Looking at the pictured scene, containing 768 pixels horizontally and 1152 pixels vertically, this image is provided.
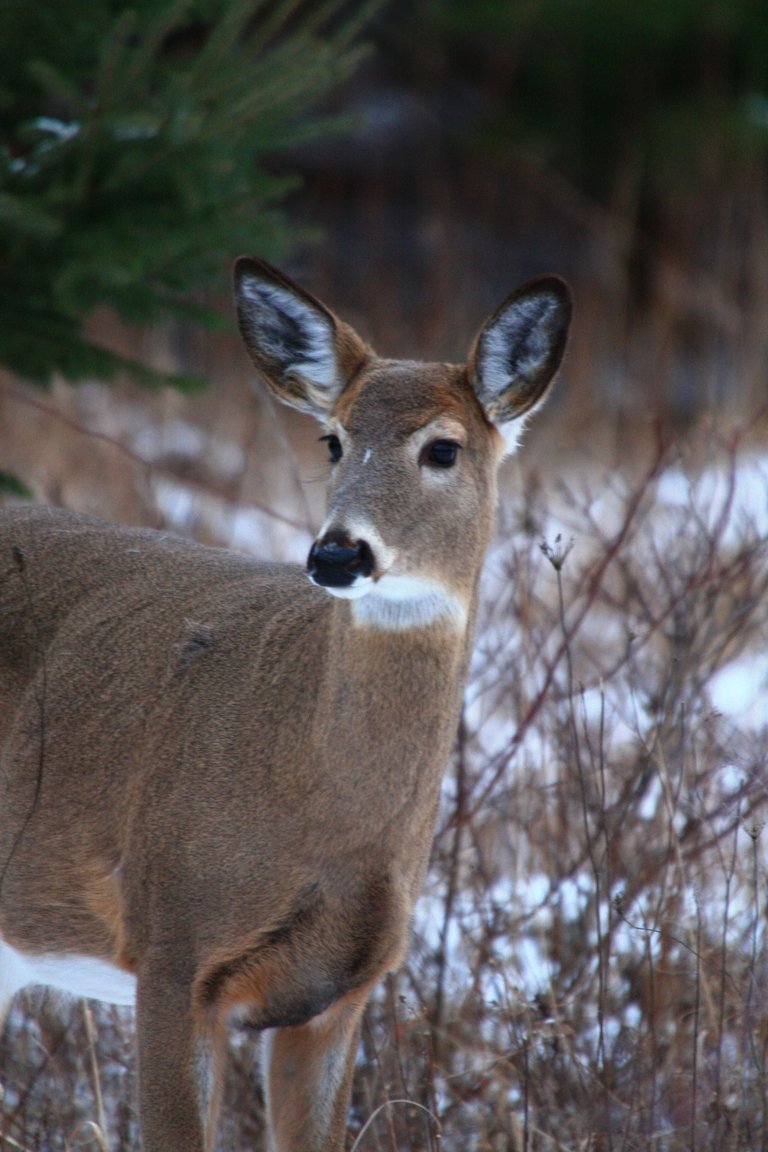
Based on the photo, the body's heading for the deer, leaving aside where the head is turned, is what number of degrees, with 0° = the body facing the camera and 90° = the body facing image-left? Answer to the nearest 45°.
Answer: approximately 315°
